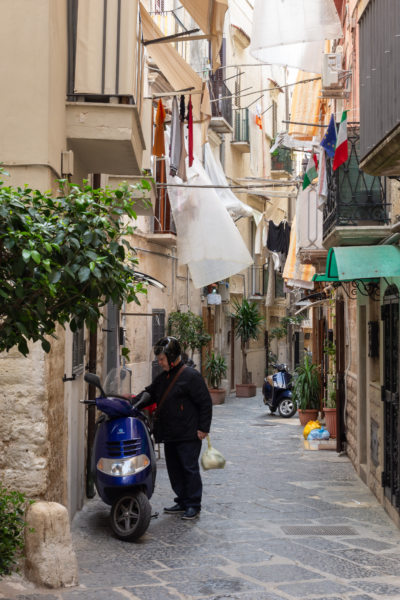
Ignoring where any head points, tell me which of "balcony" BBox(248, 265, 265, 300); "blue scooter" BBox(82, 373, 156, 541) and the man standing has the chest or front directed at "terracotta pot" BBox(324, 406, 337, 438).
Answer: the balcony

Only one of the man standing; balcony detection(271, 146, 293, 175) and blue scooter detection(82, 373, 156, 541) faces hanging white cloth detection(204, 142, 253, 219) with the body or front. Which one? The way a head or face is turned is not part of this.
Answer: the balcony

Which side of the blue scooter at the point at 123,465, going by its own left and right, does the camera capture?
front

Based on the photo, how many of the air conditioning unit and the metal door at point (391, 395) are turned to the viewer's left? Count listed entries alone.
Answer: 2

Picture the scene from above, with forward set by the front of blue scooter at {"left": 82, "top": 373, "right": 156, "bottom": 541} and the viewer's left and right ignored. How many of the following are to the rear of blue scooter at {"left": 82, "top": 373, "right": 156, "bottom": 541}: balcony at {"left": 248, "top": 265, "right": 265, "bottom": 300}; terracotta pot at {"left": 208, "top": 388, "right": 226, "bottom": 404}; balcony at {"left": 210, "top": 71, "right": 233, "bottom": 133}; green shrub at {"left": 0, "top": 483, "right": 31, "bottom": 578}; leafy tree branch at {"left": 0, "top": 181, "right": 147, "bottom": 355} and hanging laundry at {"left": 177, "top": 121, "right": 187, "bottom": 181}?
4

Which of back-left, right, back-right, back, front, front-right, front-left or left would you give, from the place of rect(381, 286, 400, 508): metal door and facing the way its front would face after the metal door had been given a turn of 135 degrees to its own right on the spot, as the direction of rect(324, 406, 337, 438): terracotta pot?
front-left

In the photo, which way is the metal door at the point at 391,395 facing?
to the viewer's left

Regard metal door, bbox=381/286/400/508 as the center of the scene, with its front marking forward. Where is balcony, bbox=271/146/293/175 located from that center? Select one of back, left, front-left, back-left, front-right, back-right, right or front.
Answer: right

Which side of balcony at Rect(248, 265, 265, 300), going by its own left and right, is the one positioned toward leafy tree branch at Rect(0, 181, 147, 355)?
front

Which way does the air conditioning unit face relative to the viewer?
to the viewer's left
